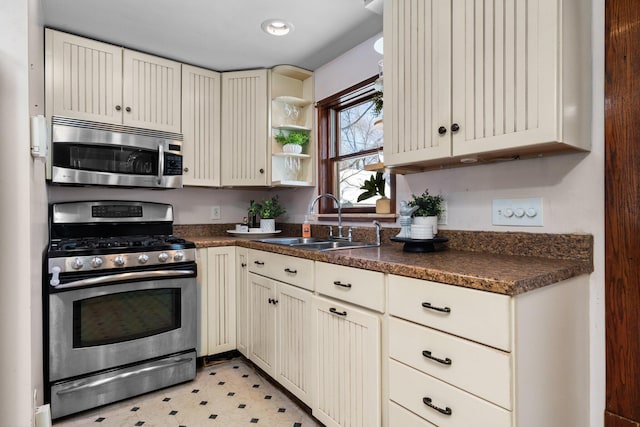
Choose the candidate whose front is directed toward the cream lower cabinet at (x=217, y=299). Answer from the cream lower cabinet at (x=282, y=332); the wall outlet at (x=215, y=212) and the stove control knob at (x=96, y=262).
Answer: the wall outlet

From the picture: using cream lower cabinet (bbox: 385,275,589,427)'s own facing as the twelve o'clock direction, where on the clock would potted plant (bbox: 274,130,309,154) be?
The potted plant is roughly at 3 o'clock from the cream lower cabinet.

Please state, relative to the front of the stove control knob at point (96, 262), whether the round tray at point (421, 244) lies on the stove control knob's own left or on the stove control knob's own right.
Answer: on the stove control knob's own left

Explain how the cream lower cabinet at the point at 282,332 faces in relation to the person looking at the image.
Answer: facing the viewer and to the left of the viewer

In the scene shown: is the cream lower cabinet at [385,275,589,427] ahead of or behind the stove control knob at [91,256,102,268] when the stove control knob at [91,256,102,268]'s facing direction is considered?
ahead

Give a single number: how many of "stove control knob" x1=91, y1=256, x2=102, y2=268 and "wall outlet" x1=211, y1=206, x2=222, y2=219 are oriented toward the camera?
2

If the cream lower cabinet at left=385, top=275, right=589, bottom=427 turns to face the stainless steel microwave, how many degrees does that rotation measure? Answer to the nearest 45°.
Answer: approximately 45° to its right

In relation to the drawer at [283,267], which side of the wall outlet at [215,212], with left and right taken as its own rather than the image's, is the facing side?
front

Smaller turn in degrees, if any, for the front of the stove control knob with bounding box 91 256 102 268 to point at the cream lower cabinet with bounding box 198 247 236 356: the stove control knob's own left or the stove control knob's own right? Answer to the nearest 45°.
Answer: approximately 90° to the stove control knob's own left

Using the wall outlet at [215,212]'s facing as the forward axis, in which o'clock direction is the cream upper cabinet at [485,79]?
The cream upper cabinet is roughly at 11 o'clock from the wall outlet.

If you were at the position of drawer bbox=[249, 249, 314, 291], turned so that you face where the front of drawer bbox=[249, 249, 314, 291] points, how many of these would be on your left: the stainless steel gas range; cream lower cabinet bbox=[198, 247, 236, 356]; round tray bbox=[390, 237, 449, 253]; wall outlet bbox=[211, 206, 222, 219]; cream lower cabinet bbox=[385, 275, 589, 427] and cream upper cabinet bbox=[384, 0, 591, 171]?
3

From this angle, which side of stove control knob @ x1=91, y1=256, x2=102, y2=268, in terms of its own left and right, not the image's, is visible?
front

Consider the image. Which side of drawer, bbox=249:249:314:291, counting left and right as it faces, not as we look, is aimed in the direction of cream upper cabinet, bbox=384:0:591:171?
left
